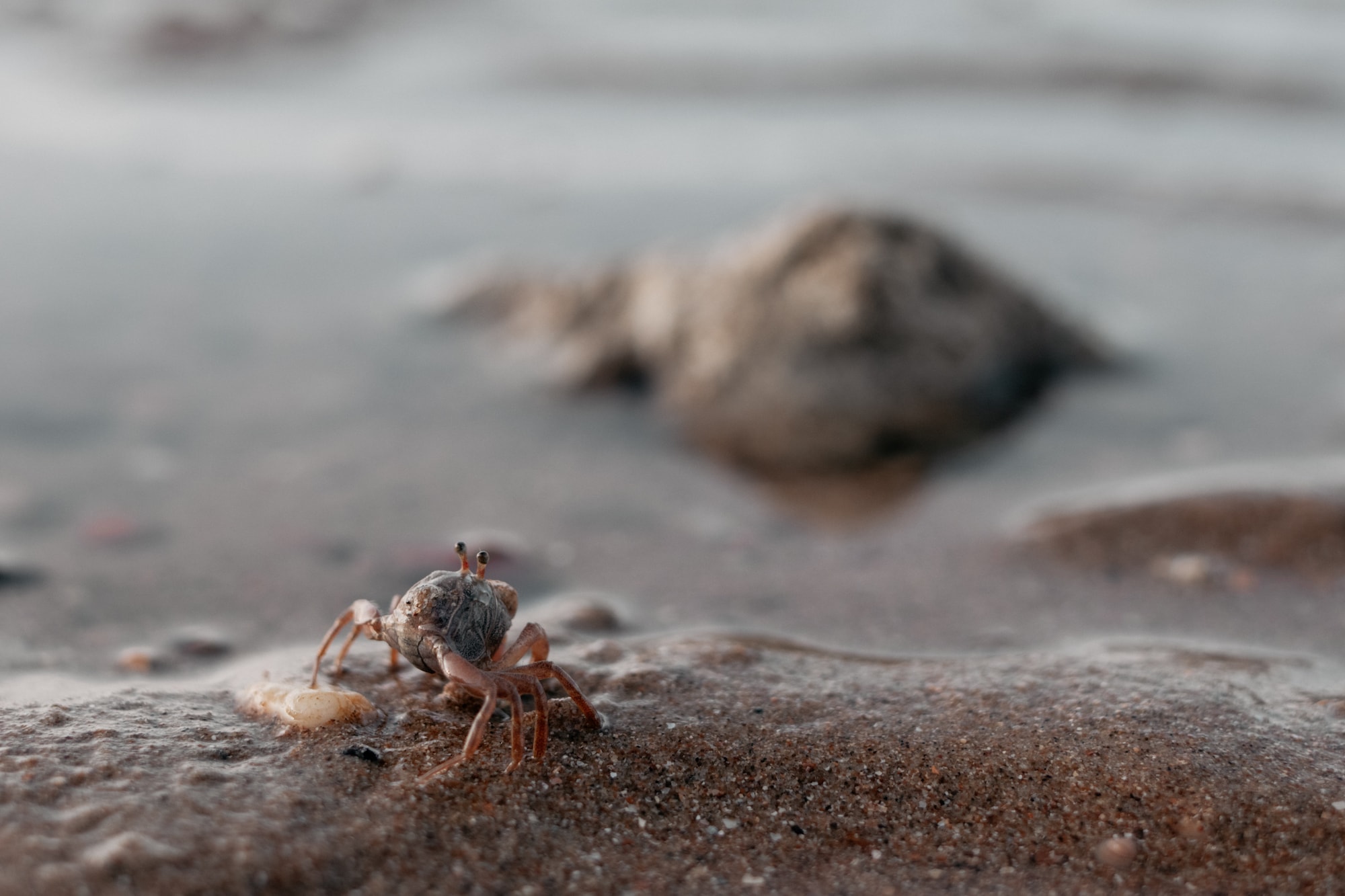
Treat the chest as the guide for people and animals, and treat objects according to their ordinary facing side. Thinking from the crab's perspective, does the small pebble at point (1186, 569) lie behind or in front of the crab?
in front

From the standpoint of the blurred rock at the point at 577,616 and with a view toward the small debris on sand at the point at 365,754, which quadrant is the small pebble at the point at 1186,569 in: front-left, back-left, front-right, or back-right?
back-left

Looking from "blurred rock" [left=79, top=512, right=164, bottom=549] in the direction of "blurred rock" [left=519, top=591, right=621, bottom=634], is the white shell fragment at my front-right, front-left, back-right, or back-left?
front-right

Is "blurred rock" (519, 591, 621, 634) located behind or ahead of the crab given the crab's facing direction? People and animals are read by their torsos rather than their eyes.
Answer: ahead

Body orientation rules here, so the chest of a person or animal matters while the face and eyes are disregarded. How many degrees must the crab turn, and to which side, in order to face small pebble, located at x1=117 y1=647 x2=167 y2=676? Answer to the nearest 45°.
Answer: approximately 90° to its left

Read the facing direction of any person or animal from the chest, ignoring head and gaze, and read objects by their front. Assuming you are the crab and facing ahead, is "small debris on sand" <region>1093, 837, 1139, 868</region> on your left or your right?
on your right

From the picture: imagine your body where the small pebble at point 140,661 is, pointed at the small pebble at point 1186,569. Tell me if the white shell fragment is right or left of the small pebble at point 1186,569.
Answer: right

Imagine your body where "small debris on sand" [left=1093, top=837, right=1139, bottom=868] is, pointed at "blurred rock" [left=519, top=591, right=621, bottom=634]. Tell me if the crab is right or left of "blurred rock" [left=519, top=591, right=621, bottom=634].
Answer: left

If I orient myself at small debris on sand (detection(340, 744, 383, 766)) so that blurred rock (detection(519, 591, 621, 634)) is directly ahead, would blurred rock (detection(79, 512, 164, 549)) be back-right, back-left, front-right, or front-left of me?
front-left

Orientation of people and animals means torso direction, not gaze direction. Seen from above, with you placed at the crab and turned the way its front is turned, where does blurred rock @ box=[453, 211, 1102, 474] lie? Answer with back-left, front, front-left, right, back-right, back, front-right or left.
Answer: front

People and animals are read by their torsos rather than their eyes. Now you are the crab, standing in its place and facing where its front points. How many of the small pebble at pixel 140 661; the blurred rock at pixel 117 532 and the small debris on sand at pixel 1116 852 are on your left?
2

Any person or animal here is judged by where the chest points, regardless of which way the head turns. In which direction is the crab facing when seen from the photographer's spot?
facing away from the viewer and to the right of the viewer

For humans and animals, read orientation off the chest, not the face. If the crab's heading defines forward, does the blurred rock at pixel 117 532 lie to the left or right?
on its left
